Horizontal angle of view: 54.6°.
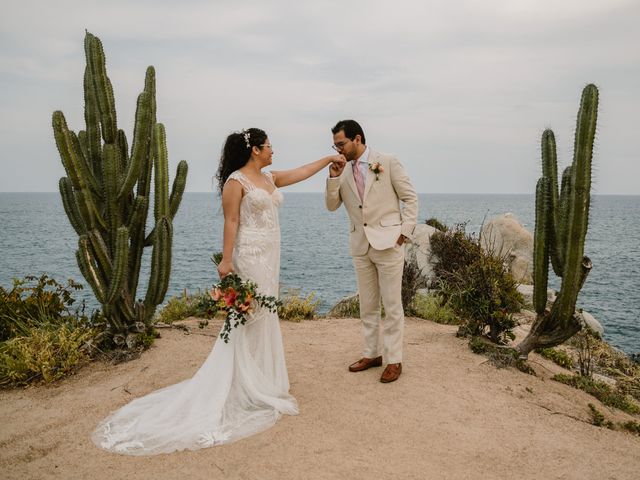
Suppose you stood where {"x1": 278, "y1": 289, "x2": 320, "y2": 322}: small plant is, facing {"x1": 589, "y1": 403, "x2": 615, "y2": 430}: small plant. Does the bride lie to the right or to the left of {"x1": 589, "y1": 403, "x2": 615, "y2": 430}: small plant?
right

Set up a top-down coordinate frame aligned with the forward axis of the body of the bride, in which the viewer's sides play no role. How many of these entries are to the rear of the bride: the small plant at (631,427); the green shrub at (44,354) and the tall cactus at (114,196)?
2

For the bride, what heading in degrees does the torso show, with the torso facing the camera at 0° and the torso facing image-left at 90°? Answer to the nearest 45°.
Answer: approximately 315°

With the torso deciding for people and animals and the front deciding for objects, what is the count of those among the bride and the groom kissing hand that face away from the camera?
0

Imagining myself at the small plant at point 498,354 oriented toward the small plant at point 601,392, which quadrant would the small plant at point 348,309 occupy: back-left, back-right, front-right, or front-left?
back-left

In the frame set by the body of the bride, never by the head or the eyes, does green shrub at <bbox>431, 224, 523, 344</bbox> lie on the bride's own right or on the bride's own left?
on the bride's own left

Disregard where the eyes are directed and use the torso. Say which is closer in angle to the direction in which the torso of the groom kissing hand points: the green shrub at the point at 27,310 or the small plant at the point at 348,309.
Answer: the green shrub

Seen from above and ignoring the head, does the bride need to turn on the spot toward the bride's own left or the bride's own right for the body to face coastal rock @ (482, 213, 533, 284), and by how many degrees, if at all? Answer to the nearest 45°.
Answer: approximately 90° to the bride's own left

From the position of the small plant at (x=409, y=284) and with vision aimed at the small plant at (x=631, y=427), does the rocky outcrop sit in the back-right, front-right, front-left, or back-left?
back-left

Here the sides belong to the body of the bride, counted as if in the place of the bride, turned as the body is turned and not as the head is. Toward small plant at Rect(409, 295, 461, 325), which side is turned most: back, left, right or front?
left

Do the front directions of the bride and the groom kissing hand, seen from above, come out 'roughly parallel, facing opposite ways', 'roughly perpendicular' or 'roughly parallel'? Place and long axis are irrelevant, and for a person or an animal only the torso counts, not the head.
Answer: roughly perpendicular

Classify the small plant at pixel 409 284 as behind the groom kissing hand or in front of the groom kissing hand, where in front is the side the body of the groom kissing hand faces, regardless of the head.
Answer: behind

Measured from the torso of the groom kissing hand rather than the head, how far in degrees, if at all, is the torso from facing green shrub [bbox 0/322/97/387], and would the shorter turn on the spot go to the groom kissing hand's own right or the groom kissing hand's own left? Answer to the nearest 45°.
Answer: approximately 45° to the groom kissing hand's own right

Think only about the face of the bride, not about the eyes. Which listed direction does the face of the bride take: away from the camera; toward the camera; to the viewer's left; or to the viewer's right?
to the viewer's right

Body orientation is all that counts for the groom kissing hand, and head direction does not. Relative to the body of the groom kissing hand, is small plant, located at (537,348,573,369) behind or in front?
behind

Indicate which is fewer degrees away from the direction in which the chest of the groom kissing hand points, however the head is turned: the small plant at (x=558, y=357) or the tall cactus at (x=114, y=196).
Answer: the tall cactus
